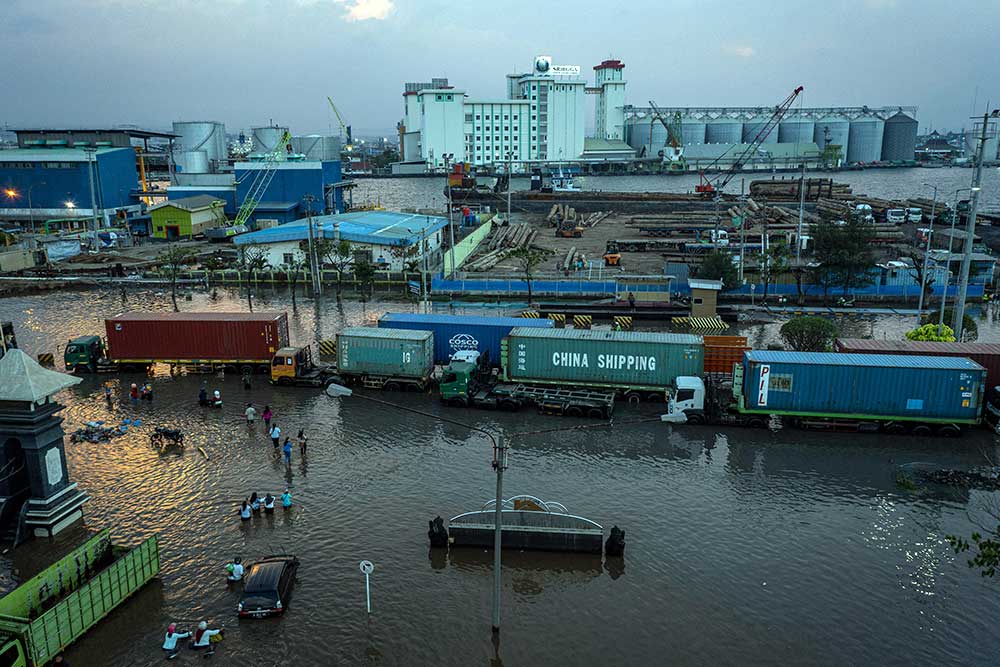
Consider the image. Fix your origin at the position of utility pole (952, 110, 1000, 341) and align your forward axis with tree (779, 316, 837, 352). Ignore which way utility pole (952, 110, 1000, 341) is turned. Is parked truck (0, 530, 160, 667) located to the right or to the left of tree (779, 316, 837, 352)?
left

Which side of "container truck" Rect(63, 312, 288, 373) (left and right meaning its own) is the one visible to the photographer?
left

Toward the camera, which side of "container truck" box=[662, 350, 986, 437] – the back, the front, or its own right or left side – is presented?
left

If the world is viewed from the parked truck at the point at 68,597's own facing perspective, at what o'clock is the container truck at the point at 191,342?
The container truck is roughly at 5 o'clock from the parked truck.

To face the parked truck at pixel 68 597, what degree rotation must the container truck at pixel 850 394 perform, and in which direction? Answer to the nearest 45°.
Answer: approximately 45° to its left

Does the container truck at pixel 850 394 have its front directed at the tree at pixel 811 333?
no

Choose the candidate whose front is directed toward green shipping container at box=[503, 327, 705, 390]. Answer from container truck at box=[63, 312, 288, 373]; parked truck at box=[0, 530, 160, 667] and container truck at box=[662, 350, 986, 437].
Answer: container truck at box=[662, 350, 986, 437]

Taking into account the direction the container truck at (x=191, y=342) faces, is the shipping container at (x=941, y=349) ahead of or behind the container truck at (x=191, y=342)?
behind

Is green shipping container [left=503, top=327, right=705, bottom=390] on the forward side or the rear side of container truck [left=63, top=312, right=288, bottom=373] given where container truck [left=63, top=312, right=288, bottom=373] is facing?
on the rear side

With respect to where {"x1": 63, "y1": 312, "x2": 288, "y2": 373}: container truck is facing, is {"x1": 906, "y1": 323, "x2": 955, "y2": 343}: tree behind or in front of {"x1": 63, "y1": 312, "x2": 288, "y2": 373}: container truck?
behind

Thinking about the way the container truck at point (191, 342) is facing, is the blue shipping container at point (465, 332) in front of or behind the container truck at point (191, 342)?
behind

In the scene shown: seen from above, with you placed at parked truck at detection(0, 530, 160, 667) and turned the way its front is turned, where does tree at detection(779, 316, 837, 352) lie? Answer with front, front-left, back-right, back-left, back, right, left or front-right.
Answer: back-left

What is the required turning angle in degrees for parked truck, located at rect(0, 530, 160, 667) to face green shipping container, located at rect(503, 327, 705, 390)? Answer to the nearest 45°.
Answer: approximately 135° to its left

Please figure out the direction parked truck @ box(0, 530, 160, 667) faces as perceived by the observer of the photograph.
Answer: facing the viewer and to the left of the viewer

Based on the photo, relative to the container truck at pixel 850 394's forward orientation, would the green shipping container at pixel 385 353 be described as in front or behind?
in front

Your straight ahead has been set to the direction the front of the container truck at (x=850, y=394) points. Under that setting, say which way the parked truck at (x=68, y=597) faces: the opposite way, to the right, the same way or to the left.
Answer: to the left

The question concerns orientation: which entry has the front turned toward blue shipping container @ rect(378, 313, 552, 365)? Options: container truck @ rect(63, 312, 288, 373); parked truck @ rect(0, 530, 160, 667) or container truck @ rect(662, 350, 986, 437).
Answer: container truck @ rect(662, 350, 986, 437)

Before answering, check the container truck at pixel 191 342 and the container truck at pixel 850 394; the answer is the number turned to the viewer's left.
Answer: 2
